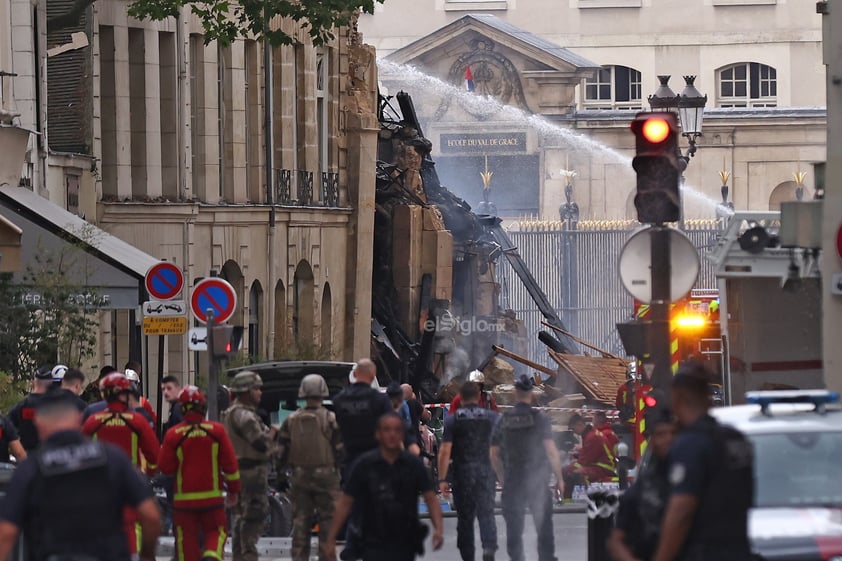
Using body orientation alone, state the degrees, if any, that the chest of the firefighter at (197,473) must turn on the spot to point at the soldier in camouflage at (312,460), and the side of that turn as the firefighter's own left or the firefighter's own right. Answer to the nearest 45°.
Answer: approximately 45° to the firefighter's own right

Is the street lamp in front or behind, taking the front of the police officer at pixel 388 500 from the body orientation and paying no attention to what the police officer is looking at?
behind

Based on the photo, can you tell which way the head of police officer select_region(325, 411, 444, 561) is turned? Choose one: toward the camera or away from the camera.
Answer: toward the camera

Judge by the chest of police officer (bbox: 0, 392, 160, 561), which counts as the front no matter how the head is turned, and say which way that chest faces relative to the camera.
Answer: away from the camera

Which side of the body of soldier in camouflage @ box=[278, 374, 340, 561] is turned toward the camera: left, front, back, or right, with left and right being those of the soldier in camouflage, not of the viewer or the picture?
back

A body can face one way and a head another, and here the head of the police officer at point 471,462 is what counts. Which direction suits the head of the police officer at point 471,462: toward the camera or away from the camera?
away from the camera

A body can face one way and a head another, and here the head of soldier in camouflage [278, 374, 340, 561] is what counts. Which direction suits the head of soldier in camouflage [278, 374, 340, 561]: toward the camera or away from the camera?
away from the camera

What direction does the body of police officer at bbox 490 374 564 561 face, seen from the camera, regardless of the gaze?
away from the camera

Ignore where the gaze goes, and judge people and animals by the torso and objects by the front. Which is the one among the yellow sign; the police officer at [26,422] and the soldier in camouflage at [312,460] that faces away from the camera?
the soldier in camouflage

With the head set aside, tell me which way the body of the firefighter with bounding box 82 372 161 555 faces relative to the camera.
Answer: away from the camera

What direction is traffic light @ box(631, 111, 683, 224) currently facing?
toward the camera

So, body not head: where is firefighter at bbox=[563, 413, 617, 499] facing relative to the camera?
to the viewer's left
